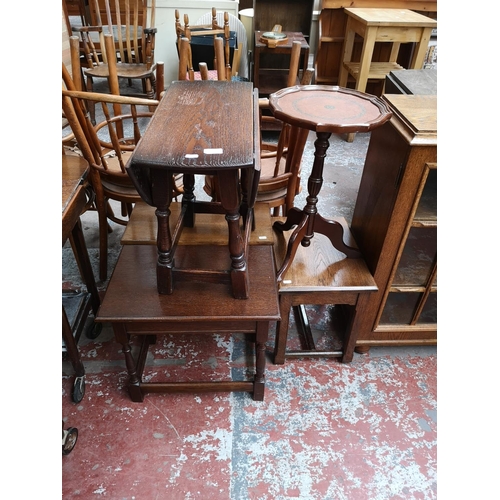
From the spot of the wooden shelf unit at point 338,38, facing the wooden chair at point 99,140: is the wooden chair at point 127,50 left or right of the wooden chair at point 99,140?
right

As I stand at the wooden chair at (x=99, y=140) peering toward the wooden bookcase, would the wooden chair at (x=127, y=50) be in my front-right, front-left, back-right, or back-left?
back-left

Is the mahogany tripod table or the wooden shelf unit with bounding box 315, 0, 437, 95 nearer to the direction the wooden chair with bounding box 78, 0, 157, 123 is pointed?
the mahogany tripod table

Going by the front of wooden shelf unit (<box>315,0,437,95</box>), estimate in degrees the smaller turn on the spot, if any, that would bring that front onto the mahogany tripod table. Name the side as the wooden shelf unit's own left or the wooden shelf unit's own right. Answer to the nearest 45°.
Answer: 0° — it already faces it

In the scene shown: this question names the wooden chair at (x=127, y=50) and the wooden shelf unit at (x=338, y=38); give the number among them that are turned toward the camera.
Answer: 2

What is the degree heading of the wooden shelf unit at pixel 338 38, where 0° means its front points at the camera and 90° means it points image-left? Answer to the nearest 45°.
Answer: approximately 0°
